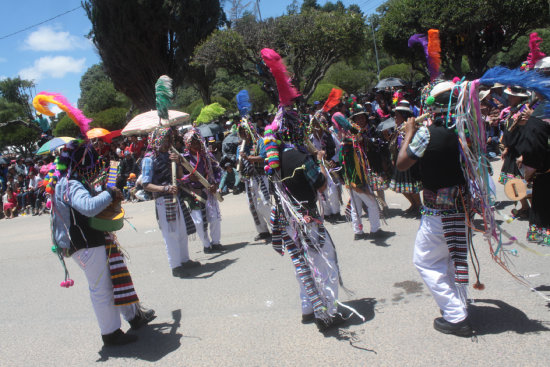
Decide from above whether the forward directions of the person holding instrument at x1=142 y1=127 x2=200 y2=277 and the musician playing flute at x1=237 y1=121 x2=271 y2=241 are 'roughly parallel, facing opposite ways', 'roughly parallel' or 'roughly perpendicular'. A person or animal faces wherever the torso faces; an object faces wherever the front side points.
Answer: roughly perpendicular

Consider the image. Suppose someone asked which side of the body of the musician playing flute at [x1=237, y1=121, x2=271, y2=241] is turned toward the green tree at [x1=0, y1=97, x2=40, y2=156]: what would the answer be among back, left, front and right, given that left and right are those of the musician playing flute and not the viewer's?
right

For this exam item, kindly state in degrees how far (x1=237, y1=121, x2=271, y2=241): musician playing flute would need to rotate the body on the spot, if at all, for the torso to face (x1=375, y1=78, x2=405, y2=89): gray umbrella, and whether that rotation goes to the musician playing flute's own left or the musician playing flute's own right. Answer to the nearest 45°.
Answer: approximately 180°

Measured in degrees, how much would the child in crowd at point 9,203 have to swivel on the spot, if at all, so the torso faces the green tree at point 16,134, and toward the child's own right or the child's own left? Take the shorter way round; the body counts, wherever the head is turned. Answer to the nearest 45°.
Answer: approximately 135° to the child's own left
